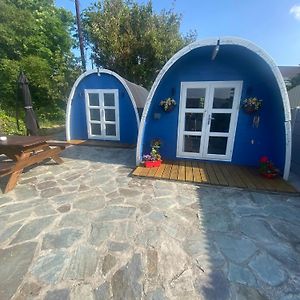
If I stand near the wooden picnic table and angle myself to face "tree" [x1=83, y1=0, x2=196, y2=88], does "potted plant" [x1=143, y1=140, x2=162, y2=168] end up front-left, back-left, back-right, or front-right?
front-right

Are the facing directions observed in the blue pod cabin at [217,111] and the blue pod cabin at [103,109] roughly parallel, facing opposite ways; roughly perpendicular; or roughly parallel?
roughly parallel

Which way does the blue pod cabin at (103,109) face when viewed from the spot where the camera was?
facing the viewer and to the left of the viewer

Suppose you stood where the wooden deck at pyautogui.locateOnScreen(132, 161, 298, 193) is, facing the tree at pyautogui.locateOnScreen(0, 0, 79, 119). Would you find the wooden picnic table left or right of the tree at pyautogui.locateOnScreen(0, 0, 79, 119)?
left

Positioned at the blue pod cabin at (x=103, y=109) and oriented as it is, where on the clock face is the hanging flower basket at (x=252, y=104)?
The hanging flower basket is roughly at 9 o'clock from the blue pod cabin.

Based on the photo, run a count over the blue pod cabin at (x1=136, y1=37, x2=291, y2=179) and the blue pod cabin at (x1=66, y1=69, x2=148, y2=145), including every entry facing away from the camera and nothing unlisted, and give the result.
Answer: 0

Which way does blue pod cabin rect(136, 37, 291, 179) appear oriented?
toward the camera

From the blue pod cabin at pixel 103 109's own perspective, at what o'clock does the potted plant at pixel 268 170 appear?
The potted plant is roughly at 9 o'clock from the blue pod cabin.

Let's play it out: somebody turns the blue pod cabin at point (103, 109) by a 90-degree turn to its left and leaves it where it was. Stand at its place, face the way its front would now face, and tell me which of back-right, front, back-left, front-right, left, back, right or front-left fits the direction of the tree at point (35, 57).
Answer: back

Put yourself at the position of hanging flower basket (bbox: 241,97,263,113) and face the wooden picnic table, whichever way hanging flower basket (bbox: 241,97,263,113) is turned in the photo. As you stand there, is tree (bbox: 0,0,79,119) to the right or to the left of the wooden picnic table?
right

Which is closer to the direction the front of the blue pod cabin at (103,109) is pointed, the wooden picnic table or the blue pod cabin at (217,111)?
the wooden picnic table
